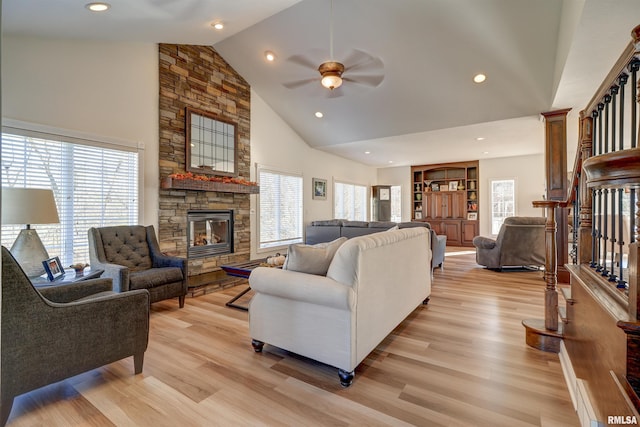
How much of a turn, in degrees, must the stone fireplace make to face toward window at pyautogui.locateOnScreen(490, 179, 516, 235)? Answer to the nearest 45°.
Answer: approximately 45° to its left

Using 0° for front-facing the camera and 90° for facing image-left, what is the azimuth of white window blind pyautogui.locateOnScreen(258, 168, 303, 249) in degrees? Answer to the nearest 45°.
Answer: approximately 315°

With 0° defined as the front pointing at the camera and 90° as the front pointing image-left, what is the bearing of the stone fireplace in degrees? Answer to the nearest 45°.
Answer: approximately 315°

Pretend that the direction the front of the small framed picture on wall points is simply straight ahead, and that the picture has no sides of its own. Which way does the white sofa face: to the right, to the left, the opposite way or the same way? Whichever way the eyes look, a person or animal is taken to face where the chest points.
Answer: the opposite way

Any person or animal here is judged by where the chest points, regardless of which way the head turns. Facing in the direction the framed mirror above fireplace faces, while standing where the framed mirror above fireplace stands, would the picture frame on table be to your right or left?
on your right

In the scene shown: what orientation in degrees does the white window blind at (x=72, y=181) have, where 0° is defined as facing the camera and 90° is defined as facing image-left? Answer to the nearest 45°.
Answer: approximately 315°

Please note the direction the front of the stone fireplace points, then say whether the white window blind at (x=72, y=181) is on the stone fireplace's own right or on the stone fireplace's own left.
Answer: on the stone fireplace's own right
